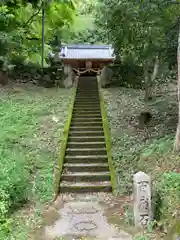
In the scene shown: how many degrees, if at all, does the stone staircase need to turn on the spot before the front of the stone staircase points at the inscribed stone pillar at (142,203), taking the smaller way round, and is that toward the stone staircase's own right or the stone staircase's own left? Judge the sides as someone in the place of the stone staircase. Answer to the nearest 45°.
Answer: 0° — it already faces it

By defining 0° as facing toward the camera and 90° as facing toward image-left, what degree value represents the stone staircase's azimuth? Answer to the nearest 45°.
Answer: approximately 0°

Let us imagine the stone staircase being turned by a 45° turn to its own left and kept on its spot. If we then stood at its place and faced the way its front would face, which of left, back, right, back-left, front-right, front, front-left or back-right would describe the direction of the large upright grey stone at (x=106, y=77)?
back-left
